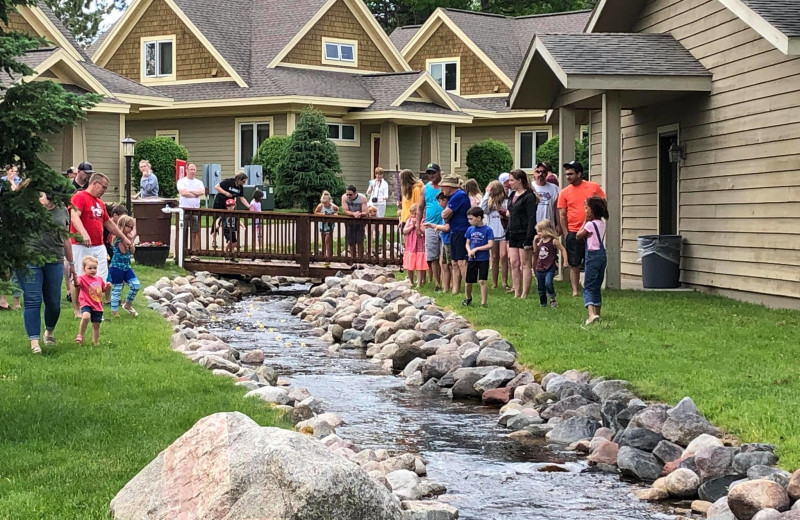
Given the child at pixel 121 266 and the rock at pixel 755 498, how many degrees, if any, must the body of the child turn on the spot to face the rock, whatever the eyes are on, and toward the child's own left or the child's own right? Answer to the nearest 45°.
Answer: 0° — they already face it

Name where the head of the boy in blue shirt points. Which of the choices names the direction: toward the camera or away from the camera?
toward the camera

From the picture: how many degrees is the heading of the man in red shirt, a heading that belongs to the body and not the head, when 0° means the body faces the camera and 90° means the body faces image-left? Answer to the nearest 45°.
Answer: approximately 315°

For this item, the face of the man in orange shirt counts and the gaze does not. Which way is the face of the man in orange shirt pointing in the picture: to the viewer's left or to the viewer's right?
to the viewer's left

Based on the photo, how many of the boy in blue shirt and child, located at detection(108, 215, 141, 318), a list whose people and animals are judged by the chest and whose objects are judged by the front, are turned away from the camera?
0

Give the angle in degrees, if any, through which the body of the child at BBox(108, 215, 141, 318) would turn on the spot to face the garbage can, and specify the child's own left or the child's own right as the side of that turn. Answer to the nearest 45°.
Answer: approximately 45° to the child's own left

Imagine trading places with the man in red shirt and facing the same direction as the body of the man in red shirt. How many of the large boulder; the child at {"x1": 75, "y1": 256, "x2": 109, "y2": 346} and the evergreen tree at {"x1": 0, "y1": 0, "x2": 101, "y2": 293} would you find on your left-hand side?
0

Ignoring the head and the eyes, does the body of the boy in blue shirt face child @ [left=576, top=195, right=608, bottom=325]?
no

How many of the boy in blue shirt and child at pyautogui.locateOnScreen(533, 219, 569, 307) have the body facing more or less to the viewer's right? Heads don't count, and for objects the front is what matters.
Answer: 0

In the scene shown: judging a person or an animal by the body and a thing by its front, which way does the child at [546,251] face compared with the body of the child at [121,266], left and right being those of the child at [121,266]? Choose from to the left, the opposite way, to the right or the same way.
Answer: to the right

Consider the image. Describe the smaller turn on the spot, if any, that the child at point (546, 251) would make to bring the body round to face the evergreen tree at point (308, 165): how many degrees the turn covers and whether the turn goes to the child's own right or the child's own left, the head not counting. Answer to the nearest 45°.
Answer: approximately 135° to the child's own right

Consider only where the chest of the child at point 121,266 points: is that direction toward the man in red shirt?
no

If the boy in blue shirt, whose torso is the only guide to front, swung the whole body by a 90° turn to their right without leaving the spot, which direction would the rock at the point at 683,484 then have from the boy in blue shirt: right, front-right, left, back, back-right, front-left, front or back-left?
back-left

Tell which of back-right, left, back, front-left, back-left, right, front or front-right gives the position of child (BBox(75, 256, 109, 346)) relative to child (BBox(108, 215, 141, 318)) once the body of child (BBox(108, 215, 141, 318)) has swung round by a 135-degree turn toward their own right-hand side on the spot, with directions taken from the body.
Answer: left

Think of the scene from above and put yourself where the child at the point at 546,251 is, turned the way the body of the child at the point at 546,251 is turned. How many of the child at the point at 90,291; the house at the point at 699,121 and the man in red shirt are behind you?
1
